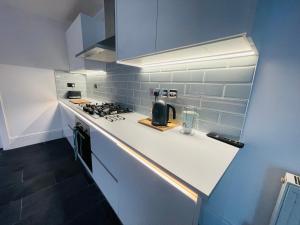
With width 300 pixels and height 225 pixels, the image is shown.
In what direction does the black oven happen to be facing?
to the viewer's left

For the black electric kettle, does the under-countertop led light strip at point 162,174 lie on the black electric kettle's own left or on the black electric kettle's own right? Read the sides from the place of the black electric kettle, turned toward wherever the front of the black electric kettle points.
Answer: on the black electric kettle's own left

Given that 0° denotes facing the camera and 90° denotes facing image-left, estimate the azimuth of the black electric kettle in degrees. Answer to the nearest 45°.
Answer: approximately 90°

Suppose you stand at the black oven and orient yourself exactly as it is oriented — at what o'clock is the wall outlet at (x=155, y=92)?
The wall outlet is roughly at 7 o'clock from the black oven.

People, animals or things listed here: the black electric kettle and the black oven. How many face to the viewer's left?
2

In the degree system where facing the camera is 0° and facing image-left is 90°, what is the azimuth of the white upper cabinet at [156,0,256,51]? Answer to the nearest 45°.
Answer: approximately 45°

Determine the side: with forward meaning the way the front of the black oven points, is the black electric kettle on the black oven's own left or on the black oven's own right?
on the black oven's own left

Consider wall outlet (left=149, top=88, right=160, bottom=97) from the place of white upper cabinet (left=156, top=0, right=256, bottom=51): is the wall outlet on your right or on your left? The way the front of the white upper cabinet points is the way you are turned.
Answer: on your right
